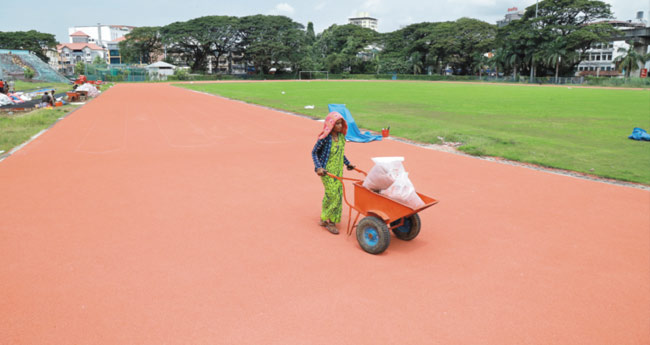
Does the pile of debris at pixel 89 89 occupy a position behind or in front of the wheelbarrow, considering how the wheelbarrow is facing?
behind

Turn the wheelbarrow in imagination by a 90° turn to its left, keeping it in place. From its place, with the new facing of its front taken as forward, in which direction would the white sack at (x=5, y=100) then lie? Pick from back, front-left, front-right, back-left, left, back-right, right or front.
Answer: left

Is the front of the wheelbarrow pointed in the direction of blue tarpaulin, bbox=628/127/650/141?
no
